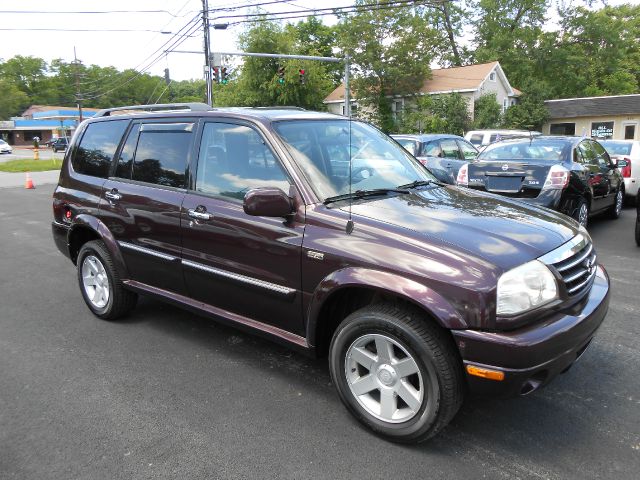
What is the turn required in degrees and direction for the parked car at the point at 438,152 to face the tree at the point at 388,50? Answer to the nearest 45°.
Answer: approximately 45° to its left

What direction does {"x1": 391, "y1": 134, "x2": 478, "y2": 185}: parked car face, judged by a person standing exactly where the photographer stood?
facing away from the viewer and to the right of the viewer

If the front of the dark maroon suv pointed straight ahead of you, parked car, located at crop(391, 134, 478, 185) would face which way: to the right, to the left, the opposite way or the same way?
to the left

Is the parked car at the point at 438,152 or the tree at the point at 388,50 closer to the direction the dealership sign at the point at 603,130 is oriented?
the parked car

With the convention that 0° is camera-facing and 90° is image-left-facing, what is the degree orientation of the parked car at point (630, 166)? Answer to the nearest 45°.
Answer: approximately 225°

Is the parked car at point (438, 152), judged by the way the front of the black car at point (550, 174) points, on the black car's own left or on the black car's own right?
on the black car's own left

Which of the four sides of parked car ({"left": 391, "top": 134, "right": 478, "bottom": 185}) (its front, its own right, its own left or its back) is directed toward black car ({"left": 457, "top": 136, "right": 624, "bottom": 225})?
right

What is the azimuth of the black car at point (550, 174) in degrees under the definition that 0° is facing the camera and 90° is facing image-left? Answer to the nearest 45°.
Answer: approximately 225°

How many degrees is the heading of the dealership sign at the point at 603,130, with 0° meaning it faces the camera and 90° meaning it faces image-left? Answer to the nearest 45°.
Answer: approximately 0°

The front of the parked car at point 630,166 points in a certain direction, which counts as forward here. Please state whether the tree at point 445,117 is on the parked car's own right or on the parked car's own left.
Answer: on the parked car's own left
